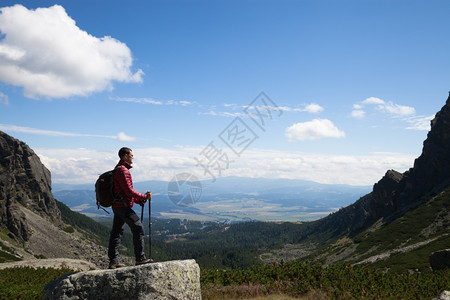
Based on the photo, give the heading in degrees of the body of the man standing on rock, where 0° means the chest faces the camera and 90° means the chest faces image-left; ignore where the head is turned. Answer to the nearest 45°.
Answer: approximately 270°
